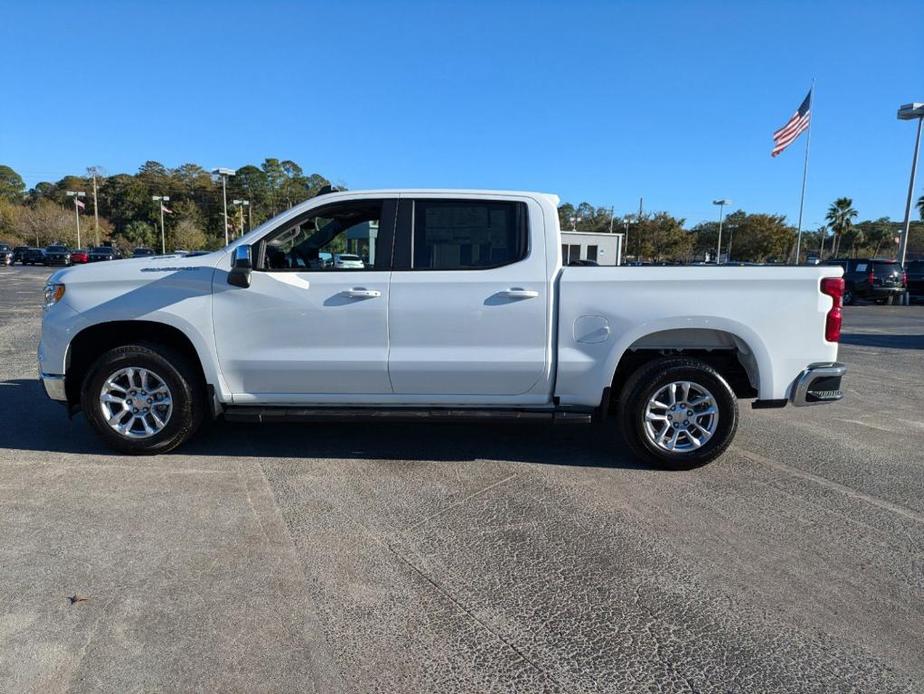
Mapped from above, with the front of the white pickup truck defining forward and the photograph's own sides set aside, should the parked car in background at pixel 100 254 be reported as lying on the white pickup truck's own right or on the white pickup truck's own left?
on the white pickup truck's own right

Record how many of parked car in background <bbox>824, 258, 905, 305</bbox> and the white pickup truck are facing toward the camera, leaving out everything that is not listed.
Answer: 0

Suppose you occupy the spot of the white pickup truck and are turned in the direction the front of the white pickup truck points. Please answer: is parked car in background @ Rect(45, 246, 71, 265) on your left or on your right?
on your right

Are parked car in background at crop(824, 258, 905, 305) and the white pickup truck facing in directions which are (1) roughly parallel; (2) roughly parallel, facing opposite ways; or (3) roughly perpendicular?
roughly perpendicular

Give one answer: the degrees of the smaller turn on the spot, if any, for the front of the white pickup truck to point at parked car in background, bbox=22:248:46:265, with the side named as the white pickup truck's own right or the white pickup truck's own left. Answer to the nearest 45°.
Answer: approximately 45° to the white pickup truck's own right

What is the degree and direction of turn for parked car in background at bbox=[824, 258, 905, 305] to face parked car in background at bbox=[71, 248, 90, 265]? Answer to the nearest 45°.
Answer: approximately 45° to its left

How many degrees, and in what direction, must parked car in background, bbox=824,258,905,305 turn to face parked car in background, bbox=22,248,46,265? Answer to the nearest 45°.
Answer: approximately 45° to its left

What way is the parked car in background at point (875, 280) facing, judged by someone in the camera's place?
facing away from the viewer and to the left of the viewer

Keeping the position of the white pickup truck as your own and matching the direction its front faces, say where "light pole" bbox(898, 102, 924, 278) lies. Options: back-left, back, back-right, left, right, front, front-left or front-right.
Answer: back-right

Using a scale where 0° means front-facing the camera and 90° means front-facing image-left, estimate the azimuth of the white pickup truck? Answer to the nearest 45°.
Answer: approximately 90°

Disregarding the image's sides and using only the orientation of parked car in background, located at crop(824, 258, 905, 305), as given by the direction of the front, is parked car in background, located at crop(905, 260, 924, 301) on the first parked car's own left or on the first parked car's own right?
on the first parked car's own right

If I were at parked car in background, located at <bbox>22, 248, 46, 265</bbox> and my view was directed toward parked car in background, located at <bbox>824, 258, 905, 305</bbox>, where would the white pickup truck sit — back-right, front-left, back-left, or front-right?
front-right
